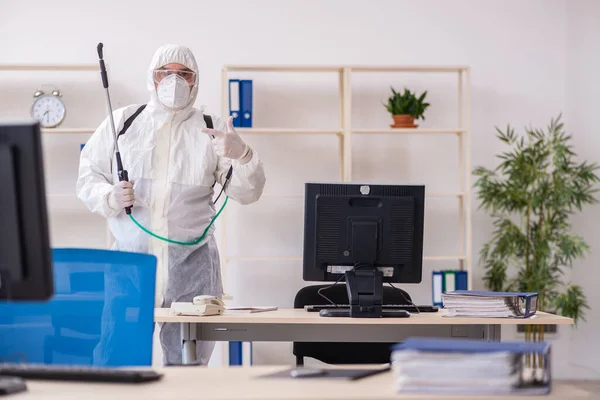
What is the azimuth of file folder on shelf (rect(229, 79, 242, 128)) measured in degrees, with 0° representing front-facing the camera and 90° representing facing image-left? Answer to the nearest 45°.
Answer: approximately 0°

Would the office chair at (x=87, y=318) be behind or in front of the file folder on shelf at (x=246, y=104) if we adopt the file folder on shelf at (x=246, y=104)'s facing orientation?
in front

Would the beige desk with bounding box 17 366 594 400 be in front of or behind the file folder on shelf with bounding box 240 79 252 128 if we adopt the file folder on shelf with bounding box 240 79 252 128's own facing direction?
in front

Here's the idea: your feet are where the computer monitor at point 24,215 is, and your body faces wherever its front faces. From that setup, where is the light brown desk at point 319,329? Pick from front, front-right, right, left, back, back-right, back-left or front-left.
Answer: front-right

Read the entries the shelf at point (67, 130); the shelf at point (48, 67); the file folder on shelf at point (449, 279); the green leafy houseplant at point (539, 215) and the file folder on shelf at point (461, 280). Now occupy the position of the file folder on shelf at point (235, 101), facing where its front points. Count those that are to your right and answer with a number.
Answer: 2

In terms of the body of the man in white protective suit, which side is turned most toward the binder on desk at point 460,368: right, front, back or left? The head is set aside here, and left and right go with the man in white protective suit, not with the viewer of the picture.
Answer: front

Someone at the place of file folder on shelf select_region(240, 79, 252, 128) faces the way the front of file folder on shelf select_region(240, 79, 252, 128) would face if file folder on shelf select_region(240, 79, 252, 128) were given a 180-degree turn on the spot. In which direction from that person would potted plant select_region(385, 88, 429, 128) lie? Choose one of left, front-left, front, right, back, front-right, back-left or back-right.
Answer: right

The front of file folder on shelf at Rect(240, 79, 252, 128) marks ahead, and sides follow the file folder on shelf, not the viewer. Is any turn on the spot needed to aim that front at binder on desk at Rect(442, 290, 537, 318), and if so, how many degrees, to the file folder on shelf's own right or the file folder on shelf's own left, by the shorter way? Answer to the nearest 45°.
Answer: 0° — it already faces it

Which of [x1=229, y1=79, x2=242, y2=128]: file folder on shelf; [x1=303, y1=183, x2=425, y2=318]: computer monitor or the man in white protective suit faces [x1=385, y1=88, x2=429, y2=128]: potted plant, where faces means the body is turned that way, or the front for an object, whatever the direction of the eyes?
the computer monitor

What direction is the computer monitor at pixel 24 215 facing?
away from the camera

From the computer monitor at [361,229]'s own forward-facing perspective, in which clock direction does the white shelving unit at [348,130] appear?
The white shelving unit is roughly at 12 o'clock from the computer monitor.

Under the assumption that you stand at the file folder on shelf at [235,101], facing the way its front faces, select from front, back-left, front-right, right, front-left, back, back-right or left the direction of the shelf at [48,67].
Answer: right

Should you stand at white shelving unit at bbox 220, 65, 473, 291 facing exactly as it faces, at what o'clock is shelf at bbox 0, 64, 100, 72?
The shelf is roughly at 3 o'clock from the white shelving unit.

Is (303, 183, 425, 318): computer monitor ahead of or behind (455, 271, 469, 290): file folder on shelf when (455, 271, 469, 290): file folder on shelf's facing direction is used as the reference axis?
ahead
